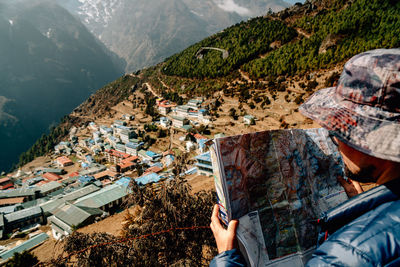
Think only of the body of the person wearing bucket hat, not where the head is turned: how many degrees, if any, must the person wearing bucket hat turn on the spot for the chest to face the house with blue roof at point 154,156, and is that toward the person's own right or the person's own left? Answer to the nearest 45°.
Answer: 0° — they already face it

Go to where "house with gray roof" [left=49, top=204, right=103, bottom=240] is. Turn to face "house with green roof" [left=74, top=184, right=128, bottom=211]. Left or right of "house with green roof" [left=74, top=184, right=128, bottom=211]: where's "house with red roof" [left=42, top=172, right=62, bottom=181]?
left

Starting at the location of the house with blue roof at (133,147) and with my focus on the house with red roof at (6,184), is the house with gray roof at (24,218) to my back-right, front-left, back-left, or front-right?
front-left

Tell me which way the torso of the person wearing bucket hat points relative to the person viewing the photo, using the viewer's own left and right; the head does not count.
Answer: facing away from the viewer and to the left of the viewer

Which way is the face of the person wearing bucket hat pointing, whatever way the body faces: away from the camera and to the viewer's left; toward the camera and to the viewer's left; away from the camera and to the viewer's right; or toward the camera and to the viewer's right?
away from the camera and to the viewer's left

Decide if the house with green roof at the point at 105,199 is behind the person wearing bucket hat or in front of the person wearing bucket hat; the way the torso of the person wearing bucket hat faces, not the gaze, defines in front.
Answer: in front

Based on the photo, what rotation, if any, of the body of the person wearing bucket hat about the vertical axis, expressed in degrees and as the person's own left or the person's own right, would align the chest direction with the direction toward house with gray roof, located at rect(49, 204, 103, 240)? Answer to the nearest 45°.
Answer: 0° — they already face it

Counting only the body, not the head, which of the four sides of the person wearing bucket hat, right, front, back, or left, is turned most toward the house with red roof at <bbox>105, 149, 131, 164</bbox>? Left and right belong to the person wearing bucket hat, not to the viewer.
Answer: front

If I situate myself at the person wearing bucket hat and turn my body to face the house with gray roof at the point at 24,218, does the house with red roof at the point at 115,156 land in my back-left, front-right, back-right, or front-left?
front-right

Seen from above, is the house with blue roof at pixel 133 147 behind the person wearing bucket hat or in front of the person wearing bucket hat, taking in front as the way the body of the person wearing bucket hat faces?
in front
